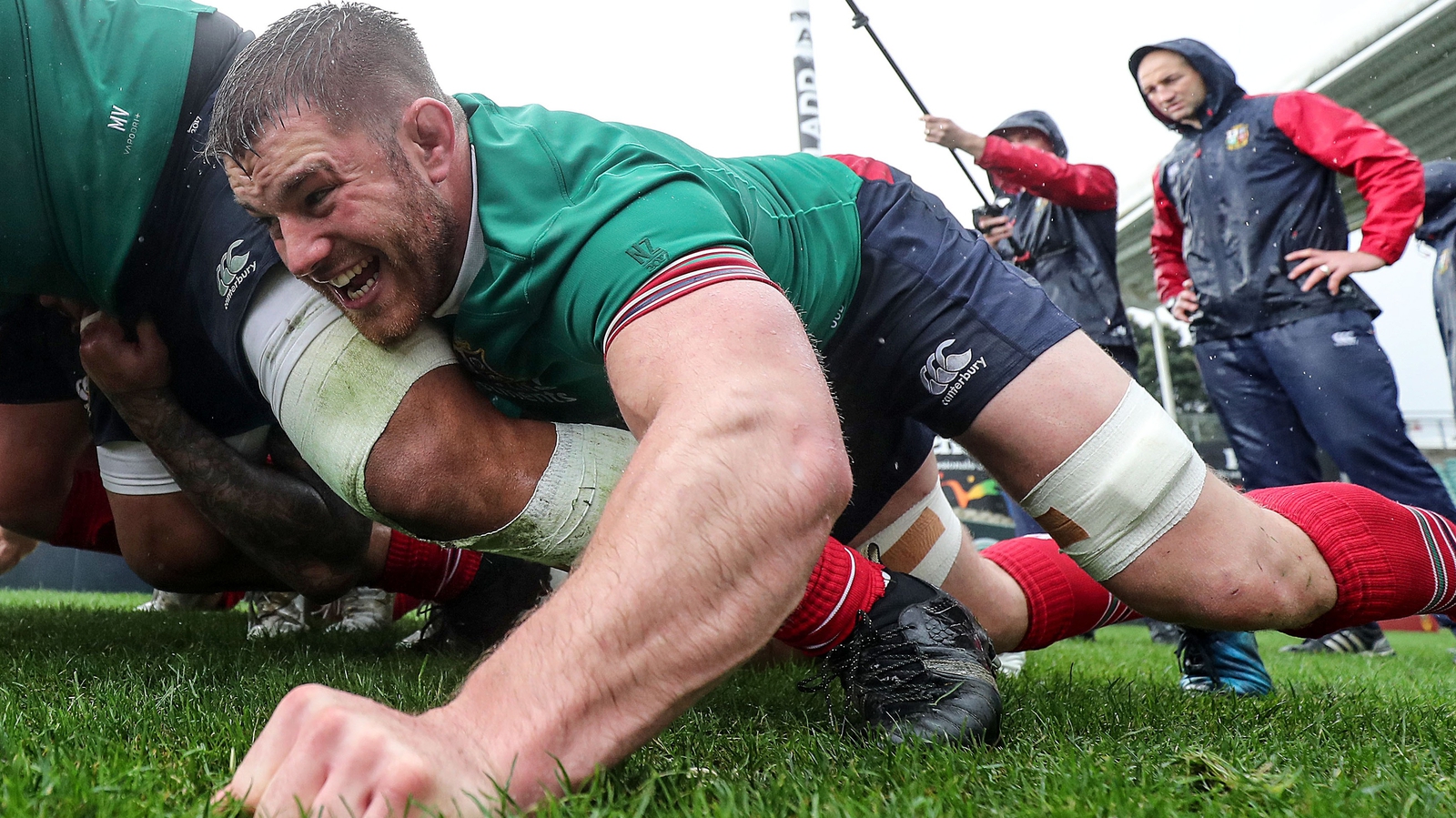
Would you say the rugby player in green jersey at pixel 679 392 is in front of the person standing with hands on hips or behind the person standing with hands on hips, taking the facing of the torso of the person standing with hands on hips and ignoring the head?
in front

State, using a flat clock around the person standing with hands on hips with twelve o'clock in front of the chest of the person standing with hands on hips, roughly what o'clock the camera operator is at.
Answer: The camera operator is roughly at 2 o'clock from the person standing with hands on hips.

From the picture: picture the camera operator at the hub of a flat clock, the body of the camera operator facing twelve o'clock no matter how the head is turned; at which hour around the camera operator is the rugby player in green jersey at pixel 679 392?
The rugby player in green jersey is roughly at 11 o'clock from the camera operator.

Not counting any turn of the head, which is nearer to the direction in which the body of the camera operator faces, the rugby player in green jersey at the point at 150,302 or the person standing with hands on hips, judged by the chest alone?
the rugby player in green jersey

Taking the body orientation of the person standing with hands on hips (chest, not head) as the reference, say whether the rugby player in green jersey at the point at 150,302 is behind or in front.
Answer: in front

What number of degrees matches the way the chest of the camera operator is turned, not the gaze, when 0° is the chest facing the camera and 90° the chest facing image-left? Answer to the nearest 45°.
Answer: approximately 45°

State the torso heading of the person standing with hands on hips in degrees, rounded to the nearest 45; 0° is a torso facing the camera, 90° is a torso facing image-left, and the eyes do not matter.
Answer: approximately 45°
